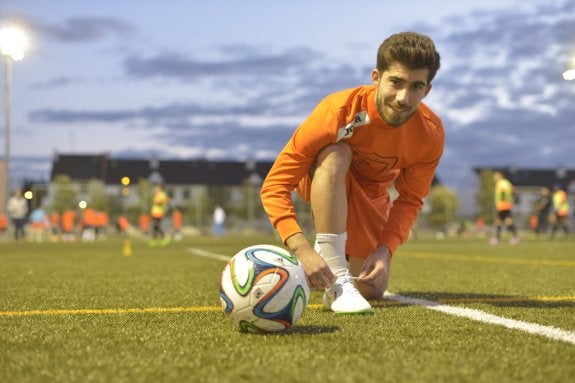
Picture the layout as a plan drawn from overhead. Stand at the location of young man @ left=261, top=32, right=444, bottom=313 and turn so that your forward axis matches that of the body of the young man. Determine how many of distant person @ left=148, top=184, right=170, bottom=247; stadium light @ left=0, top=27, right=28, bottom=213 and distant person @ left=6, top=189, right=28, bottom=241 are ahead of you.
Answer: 0

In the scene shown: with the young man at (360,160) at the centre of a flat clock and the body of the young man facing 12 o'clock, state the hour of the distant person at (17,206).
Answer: The distant person is roughly at 5 o'clock from the young man.

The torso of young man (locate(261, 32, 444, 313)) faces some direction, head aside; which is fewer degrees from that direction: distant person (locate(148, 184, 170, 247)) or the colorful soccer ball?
the colorful soccer ball

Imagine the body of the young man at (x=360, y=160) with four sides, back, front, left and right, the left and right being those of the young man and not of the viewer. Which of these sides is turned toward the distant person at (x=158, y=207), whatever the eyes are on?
back

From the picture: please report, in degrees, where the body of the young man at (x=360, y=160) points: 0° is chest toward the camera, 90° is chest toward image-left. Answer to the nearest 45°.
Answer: approximately 0°

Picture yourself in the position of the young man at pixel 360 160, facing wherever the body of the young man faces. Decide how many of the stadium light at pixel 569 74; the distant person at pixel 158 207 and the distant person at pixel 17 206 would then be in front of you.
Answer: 0

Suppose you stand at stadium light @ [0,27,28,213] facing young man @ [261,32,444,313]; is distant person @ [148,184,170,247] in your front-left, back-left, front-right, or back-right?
front-left

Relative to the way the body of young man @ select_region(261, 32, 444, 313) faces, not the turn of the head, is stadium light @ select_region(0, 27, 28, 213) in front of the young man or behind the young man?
behind

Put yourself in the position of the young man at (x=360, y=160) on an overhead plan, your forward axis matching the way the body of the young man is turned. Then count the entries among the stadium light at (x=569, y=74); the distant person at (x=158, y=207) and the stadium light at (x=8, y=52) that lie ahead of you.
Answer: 0

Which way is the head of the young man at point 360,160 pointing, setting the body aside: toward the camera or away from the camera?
toward the camera

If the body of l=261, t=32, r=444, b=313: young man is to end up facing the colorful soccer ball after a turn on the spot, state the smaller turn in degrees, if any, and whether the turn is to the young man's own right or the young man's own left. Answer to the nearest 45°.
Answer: approximately 45° to the young man's own right
